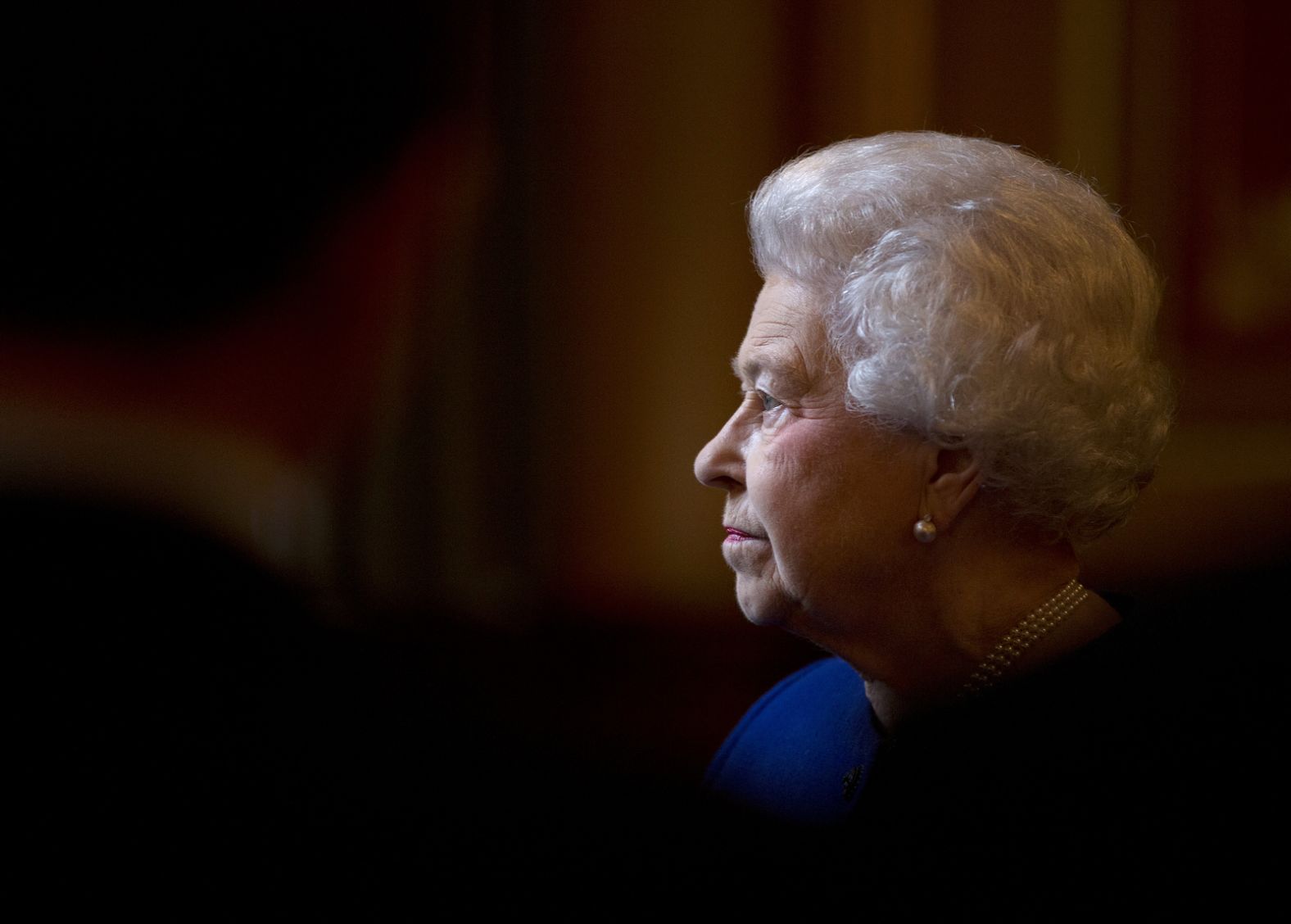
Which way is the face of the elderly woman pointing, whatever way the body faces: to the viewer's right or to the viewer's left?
to the viewer's left

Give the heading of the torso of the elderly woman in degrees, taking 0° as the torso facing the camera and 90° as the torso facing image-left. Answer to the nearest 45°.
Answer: approximately 90°
